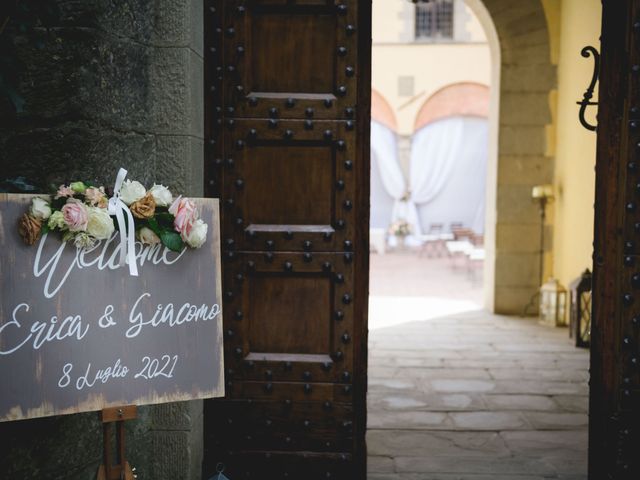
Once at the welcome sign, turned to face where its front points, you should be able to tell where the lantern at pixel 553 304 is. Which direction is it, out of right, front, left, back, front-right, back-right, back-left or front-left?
left

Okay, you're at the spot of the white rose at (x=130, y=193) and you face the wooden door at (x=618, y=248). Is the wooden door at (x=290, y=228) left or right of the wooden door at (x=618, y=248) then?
left

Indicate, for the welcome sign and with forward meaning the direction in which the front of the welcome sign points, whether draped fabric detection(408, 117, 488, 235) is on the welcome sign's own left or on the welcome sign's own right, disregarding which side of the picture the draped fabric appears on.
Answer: on the welcome sign's own left

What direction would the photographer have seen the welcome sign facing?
facing the viewer and to the right of the viewer

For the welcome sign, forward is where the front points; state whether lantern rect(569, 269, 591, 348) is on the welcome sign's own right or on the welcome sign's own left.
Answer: on the welcome sign's own left

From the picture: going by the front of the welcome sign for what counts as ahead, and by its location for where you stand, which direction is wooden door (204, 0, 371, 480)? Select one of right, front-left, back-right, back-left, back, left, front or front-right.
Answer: left

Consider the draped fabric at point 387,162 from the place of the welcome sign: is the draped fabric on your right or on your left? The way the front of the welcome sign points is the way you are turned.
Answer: on your left
